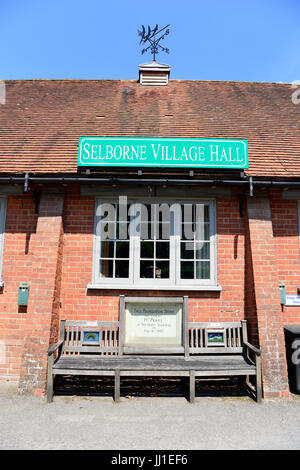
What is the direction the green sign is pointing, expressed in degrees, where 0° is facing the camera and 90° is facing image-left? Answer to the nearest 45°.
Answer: approximately 0°

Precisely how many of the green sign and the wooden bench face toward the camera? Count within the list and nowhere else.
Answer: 2

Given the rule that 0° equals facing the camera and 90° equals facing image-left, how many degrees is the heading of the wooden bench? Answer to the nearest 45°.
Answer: approximately 0°
